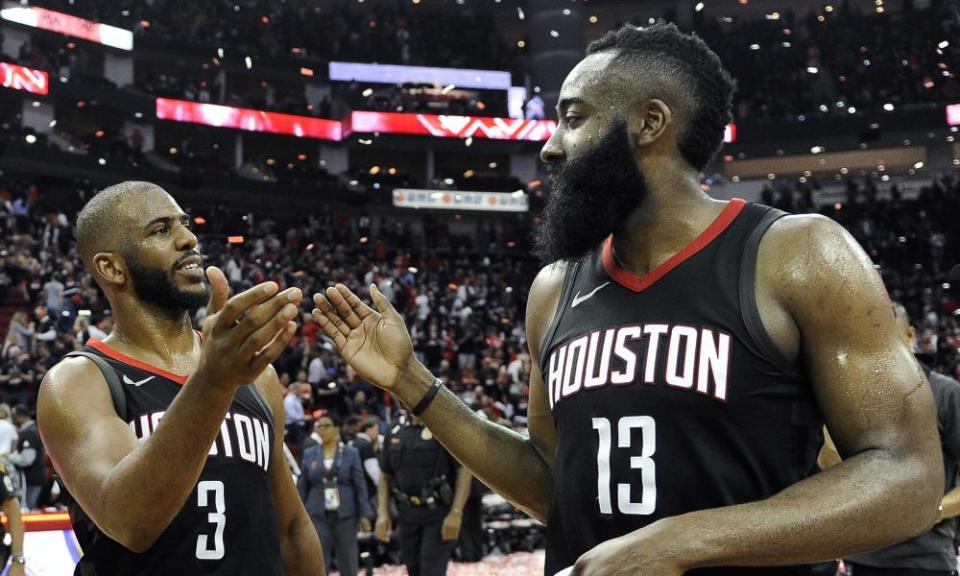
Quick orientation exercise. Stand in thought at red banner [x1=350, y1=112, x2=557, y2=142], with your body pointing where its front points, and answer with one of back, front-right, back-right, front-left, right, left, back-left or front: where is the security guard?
front

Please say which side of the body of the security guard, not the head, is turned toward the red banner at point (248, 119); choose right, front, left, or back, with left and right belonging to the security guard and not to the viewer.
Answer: back

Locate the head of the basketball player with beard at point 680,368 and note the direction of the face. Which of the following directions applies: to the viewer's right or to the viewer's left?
to the viewer's left

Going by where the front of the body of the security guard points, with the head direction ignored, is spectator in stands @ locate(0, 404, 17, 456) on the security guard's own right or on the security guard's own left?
on the security guard's own right

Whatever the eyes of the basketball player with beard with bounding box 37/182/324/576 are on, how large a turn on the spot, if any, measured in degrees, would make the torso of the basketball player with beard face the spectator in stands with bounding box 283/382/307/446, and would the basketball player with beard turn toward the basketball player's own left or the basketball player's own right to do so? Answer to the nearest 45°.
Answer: approximately 135° to the basketball player's own left

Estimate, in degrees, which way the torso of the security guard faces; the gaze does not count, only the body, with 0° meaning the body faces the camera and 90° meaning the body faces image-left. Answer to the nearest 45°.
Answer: approximately 0°

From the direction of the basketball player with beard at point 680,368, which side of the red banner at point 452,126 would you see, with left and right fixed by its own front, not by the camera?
front

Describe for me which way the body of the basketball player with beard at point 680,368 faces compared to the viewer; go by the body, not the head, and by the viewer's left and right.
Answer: facing the viewer and to the left of the viewer

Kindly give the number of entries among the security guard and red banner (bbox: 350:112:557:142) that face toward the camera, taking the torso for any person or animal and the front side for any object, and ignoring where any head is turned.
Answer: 2

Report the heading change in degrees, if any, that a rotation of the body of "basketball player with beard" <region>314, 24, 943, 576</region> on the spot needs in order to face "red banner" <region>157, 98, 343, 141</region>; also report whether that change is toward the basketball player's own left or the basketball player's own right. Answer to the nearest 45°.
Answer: approximately 135° to the basketball player's own right

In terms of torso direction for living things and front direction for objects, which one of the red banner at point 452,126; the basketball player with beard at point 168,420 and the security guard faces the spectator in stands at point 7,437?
the red banner

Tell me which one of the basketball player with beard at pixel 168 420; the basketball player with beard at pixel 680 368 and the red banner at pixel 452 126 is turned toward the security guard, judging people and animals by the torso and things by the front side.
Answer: the red banner

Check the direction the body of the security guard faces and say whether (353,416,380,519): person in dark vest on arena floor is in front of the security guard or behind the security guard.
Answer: behind

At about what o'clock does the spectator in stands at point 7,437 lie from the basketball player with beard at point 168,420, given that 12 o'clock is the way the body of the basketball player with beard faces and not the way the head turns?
The spectator in stands is roughly at 7 o'clock from the basketball player with beard.

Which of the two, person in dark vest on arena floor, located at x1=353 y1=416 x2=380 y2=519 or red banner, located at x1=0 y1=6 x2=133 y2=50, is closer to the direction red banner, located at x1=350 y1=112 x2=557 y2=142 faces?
the person in dark vest on arena floor

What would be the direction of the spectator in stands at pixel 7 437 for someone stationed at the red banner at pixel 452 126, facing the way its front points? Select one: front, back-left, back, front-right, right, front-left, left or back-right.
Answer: front

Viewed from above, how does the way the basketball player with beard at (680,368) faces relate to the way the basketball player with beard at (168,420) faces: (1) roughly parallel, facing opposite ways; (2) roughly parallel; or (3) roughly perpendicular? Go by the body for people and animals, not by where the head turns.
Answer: roughly perpendicular

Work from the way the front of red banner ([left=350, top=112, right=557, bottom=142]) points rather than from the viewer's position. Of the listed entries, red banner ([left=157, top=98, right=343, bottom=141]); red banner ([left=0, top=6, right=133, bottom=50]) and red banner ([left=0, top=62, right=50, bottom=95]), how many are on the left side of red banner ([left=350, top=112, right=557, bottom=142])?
0

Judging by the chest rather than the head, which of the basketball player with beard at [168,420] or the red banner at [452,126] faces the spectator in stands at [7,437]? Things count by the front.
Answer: the red banner
